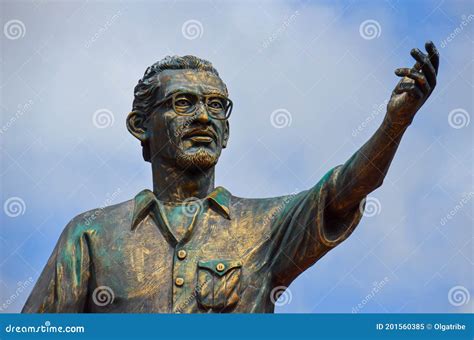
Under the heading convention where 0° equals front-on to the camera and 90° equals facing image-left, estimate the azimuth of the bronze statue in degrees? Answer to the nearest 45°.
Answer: approximately 0°
